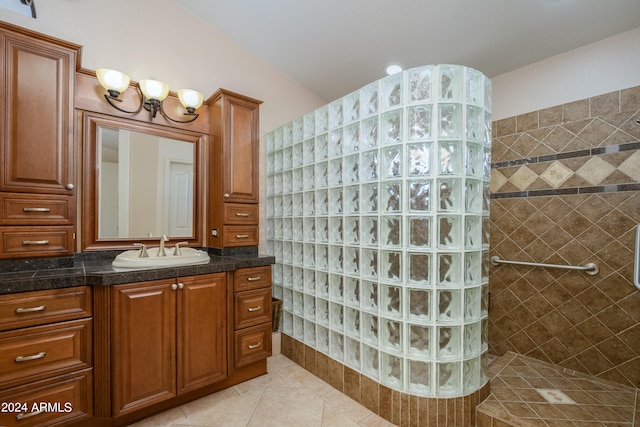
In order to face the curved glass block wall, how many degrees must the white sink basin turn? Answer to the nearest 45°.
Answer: approximately 45° to its left

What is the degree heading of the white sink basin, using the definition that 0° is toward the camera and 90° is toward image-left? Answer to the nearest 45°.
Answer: approximately 0°

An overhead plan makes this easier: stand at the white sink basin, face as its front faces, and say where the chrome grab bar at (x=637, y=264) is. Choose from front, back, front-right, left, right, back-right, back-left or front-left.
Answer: front-left

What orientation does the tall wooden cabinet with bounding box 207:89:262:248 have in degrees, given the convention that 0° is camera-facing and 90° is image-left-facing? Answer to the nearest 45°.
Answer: approximately 315°

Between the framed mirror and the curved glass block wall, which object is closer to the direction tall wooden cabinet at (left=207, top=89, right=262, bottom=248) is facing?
the curved glass block wall
